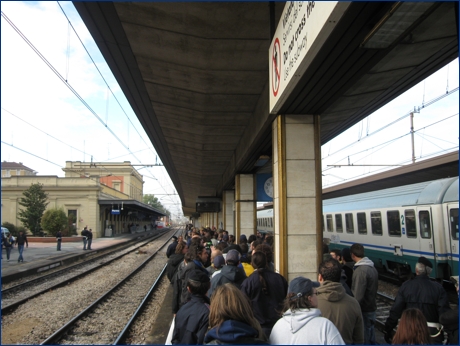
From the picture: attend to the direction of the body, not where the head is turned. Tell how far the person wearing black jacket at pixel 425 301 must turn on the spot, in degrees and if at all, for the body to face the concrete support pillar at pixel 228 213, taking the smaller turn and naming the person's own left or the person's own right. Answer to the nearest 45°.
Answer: approximately 45° to the person's own left

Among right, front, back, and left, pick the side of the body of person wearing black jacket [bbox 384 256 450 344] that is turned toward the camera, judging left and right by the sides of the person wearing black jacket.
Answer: back

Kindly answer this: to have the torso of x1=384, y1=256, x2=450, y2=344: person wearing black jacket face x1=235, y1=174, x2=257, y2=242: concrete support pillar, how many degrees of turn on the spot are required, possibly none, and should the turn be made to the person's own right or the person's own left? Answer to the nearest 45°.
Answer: approximately 45° to the person's own left

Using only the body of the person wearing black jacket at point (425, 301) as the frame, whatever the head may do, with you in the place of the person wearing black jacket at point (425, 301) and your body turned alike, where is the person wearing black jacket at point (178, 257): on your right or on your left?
on your left

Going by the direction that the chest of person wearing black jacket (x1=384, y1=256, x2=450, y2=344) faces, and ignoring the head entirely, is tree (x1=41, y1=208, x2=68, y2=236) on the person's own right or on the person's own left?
on the person's own left

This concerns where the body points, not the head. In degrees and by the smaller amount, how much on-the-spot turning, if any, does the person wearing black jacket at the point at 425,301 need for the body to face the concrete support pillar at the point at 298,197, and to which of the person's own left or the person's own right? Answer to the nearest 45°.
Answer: approximately 45° to the person's own left

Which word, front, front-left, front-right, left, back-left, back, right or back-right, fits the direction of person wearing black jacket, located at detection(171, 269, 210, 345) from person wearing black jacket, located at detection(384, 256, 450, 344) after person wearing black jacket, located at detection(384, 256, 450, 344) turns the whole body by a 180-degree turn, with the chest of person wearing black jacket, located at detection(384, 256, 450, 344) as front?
front-right

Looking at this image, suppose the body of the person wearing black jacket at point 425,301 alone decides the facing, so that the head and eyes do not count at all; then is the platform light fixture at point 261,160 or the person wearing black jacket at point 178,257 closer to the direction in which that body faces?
the platform light fixture

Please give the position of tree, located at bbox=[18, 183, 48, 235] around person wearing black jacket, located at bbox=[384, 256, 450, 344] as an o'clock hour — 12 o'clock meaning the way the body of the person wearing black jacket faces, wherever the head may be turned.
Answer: The tree is roughly at 10 o'clock from the person wearing black jacket.
